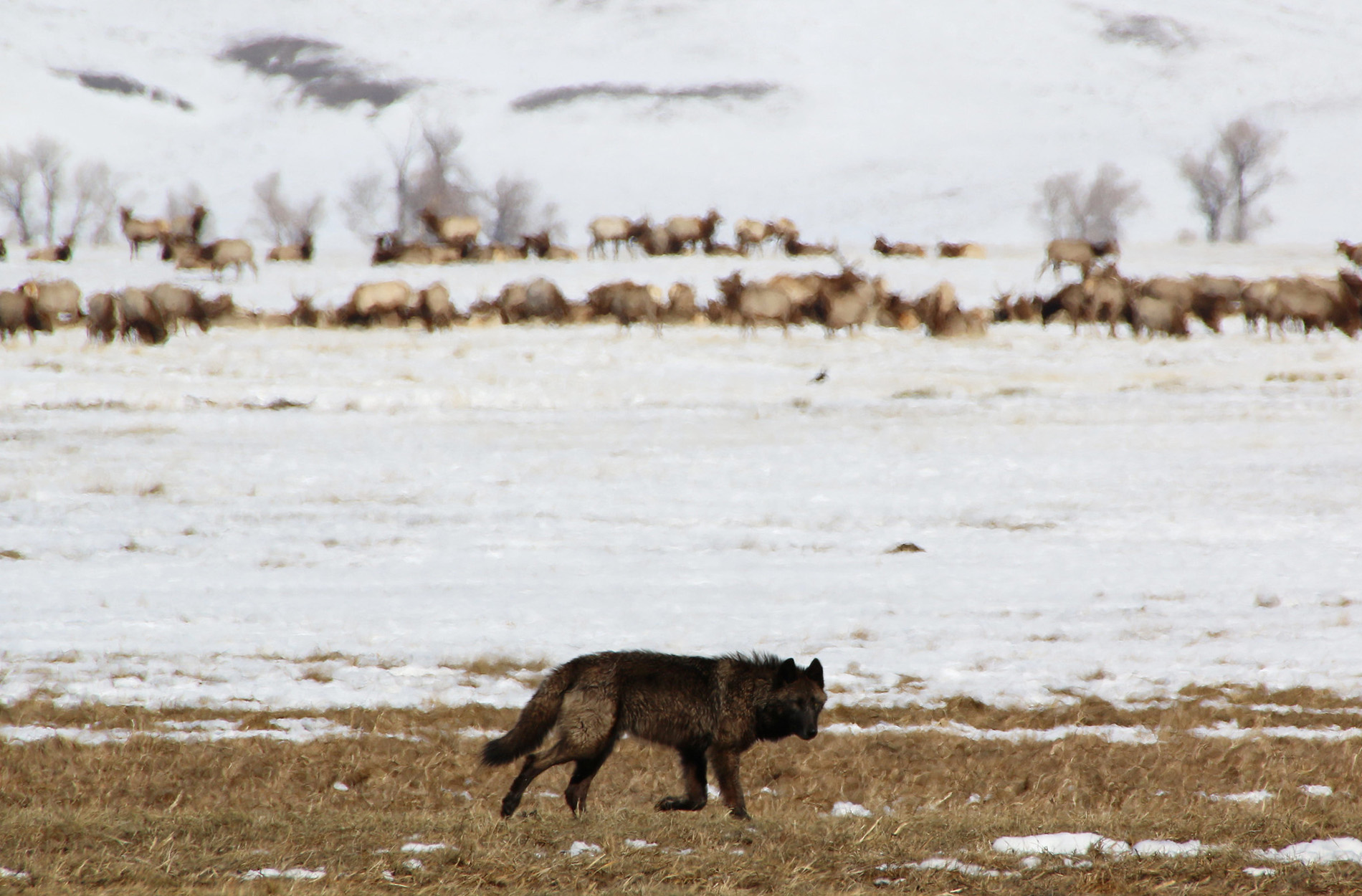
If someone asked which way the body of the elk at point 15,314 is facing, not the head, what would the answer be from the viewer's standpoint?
to the viewer's right

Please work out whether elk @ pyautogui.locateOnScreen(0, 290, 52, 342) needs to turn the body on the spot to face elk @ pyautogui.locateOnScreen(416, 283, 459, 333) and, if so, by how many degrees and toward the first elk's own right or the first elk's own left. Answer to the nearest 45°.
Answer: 0° — it already faces it

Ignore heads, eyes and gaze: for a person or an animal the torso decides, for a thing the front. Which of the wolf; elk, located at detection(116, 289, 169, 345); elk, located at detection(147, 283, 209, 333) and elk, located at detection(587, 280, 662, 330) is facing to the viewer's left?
elk, located at detection(587, 280, 662, 330)

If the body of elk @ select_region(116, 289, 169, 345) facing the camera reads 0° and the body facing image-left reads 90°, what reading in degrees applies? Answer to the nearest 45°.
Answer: approximately 315°

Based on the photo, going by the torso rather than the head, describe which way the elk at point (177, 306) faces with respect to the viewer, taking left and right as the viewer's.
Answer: facing to the right of the viewer

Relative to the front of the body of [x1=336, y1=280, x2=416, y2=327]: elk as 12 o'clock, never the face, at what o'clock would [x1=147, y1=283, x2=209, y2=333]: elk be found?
[x1=147, y1=283, x2=209, y2=333]: elk is roughly at 11 o'clock from [x1=336, y1=280, x2=416, y2=327]: elk.

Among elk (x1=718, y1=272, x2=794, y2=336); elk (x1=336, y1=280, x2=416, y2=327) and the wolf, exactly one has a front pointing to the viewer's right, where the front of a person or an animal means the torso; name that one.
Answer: the wolf

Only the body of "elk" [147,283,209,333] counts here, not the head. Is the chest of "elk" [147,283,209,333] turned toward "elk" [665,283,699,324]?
yes

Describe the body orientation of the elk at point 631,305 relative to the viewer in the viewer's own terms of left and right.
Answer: facing to the left of the viewer

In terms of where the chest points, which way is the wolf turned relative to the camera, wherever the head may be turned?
to the viewer's right
